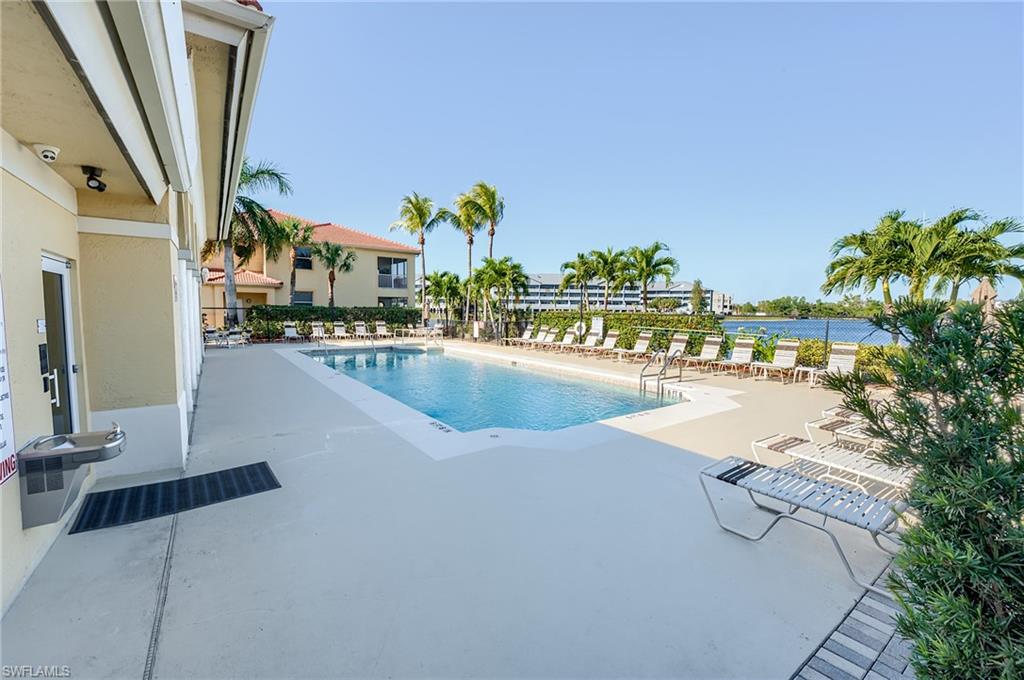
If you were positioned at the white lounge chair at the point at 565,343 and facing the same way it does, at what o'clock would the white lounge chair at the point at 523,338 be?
the white lounge chair at the point at 523,338 is roughly at 3 o'clock from the white lounge chair at the point at 565,343.

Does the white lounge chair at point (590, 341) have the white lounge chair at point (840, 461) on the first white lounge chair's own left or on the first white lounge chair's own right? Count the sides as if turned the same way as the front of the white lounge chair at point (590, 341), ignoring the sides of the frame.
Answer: on the first white lounge chair's own left

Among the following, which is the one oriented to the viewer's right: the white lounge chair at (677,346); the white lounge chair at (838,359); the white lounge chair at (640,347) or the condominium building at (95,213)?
the condominium building

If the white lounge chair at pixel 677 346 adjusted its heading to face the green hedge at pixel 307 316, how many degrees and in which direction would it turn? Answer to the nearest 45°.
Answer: approximately 45° to its right

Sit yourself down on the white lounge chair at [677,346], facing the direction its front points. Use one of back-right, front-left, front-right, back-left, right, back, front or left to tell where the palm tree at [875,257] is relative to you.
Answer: back-left

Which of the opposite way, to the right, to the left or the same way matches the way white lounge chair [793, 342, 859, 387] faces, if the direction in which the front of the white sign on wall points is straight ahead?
the opposite way

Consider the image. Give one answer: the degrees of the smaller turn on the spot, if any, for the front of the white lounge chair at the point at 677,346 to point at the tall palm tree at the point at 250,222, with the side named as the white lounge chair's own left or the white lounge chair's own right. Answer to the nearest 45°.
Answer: approximately 45° to the white lounge chair's own right

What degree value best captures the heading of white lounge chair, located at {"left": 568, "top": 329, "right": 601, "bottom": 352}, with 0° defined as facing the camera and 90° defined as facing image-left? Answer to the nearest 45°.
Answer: approximately 45°

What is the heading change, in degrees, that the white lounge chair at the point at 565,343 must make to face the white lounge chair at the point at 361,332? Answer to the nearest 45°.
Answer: approximately 45° to its right
